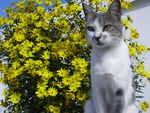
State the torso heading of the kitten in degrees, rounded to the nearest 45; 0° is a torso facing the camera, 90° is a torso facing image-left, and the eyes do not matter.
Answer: approximately 0°

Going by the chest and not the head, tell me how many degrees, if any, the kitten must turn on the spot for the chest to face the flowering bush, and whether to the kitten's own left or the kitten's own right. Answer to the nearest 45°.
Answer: approximately 135° to the kitten's own right
